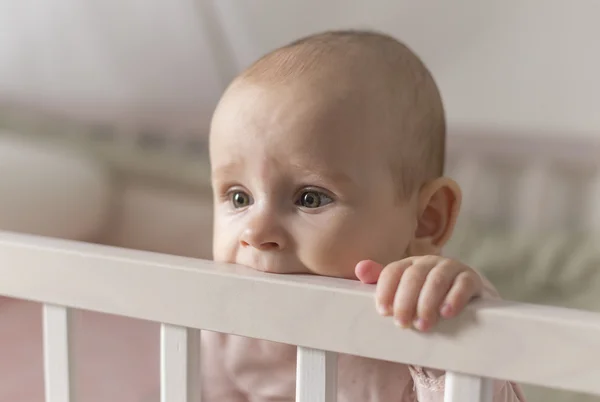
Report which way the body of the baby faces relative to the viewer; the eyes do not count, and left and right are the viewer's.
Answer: facing the viewer and to the left of the viewer

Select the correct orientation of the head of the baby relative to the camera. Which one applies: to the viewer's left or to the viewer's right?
to the viewer's left
